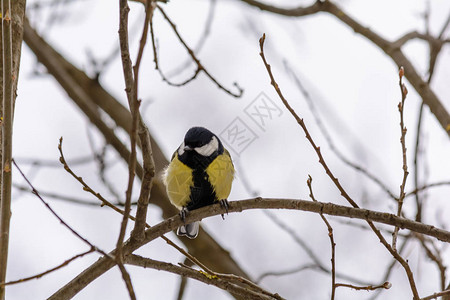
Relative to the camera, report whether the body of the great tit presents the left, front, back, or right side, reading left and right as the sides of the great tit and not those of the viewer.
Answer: front

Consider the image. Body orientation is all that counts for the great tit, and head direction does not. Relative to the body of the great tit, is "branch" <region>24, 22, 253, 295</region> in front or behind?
behind

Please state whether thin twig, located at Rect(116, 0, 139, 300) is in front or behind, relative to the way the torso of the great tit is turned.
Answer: in front

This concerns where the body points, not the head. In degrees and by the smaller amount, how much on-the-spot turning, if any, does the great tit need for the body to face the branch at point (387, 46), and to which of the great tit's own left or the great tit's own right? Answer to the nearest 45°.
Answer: approximately 90° to the great tit's own left

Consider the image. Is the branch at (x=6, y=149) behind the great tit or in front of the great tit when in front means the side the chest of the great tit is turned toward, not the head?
in front
